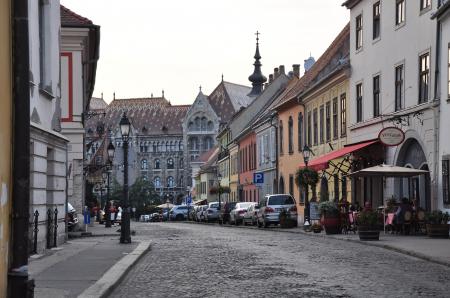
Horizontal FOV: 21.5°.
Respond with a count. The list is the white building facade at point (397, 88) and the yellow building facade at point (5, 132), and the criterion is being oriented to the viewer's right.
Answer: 1

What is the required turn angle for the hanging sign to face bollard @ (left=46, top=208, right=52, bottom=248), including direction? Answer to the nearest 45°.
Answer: approximately 45° to its right

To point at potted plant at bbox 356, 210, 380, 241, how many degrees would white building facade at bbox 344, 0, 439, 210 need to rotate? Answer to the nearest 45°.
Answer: approximately 45° to its left

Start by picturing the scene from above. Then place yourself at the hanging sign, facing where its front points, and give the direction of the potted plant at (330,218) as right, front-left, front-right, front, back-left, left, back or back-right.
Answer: back-right

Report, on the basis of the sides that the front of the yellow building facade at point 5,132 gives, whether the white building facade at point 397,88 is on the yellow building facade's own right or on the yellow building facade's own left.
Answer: on the yellow building facade's own left

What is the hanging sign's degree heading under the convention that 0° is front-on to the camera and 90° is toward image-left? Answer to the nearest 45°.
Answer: approximately 0°

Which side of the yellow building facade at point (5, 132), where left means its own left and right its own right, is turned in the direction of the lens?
right

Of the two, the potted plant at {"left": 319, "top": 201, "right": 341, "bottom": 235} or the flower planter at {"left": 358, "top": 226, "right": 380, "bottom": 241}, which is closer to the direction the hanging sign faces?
the flower planter

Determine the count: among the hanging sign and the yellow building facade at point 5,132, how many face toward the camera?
1
